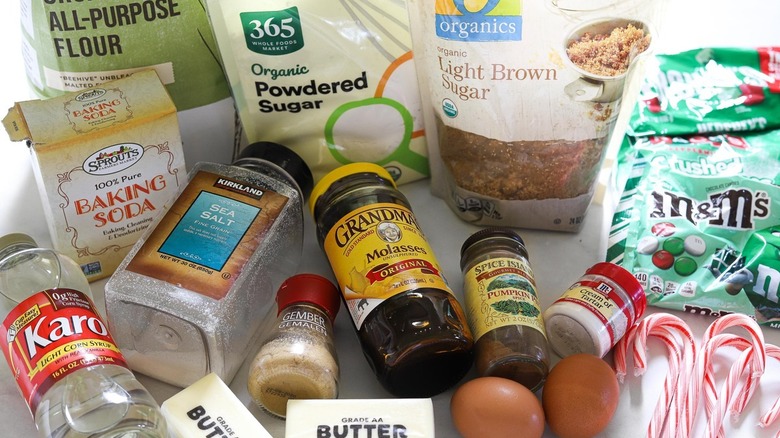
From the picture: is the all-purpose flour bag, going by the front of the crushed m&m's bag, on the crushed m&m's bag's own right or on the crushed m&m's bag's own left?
on the crushed m&m's bag's own right

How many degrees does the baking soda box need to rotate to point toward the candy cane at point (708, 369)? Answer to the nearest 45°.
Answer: approximately 45° to its left

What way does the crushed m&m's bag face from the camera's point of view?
toward the camera

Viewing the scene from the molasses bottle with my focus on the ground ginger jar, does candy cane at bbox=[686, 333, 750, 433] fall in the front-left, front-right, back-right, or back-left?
back-left

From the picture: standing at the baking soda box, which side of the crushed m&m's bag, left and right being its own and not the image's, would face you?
right

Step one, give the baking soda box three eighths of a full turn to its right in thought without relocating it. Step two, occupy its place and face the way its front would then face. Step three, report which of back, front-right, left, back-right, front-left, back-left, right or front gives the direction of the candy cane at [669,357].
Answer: back

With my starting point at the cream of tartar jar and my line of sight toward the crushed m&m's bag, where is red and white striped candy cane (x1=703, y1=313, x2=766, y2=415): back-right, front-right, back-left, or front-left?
front-right

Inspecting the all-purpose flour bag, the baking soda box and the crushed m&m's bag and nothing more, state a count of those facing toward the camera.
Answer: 3

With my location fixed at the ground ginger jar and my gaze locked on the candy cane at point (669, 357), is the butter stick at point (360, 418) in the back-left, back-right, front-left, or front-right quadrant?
front-right

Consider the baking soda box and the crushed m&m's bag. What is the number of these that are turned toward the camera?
2

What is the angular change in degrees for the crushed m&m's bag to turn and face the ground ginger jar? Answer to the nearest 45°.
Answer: approximately 45° to its right

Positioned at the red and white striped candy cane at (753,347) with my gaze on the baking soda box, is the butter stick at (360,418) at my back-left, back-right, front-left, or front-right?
front-left

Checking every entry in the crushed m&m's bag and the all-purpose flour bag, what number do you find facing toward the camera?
2

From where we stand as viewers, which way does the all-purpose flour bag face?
facing the viewer
